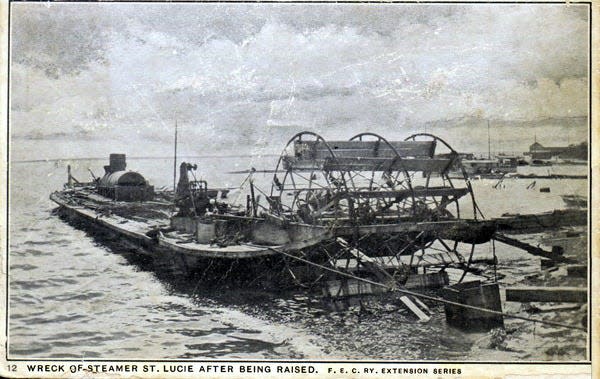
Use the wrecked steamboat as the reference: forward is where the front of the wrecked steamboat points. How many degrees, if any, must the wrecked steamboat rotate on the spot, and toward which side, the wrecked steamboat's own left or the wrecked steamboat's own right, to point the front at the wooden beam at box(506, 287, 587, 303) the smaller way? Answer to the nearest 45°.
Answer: approximately 180°

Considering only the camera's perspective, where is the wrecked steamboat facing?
facing away from the viewer and to the left of the viewer
